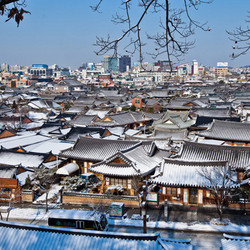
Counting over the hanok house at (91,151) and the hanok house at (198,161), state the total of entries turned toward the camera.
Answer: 2

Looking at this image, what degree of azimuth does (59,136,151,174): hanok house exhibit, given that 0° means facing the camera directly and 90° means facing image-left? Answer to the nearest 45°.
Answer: approximately 0°

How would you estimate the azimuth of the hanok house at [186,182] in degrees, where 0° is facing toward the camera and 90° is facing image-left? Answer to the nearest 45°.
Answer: approximately 0°

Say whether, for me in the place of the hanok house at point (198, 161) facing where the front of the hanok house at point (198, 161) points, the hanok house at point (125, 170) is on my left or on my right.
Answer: on my right

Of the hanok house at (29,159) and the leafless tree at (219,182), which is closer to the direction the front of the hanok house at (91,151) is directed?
the leafless tree

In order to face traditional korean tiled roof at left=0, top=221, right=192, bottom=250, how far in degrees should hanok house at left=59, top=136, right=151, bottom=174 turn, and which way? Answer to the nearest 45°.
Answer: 0° — it already faces it

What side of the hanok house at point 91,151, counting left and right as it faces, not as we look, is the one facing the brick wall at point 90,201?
front

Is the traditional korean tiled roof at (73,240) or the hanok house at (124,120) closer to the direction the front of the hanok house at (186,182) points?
the traditional korean tiled roof

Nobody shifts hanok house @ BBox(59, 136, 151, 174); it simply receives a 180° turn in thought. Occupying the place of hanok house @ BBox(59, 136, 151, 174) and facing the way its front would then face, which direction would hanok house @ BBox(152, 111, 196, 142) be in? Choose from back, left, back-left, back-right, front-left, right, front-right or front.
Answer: front-right

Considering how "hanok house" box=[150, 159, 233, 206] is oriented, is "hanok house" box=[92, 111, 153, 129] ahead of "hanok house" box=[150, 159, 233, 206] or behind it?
behind
